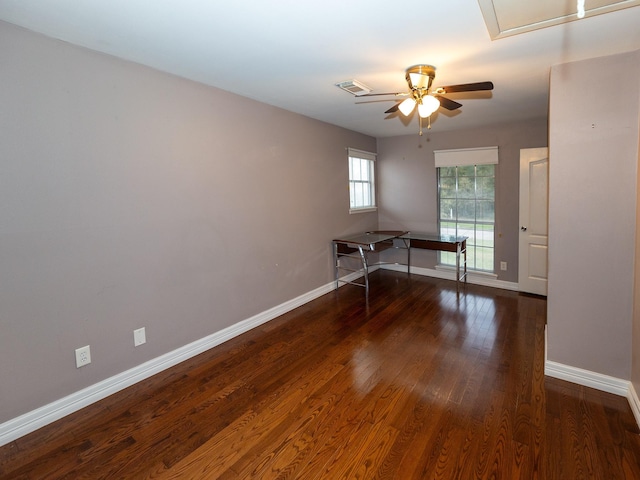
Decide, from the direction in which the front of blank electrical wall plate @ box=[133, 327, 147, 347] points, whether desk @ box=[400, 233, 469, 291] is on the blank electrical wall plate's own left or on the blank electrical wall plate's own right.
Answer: on the blank electrical wall plate's own left

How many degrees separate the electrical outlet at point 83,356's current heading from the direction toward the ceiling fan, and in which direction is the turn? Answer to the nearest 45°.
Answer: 0° — it already faces it

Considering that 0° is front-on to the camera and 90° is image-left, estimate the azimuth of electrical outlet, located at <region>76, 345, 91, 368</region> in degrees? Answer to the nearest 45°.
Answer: approximately 315°

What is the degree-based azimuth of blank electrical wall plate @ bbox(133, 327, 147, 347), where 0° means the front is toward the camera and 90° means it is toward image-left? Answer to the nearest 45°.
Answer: approximately 315°

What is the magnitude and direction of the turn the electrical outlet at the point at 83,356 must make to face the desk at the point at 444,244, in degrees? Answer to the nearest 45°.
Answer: approximately 45° to its left

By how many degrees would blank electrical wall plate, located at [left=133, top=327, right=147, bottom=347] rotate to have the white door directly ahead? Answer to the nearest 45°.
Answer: approximately 45° to its left

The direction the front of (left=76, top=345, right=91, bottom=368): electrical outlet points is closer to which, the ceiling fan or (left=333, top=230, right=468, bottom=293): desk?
the ceiling fan

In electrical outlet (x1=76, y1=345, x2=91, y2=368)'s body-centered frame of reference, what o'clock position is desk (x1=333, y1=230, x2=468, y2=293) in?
The desk is roughly at 10 o'clock from the electrical outlet.
